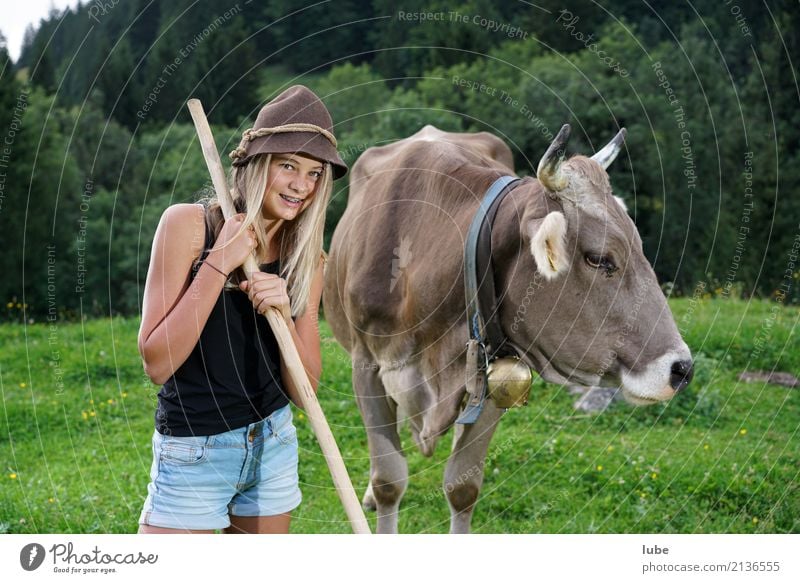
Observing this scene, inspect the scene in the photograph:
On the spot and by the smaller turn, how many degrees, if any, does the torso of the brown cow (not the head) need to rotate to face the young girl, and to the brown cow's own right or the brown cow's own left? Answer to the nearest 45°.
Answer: approximately 90° to the brown cow's own right

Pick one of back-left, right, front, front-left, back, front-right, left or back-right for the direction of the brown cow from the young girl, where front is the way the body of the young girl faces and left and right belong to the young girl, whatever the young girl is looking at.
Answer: left

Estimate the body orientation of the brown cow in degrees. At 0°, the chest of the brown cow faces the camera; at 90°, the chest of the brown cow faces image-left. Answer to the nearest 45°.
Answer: approximately 315°

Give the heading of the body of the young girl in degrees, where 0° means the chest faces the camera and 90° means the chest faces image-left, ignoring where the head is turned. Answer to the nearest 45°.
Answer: approximately 315°
